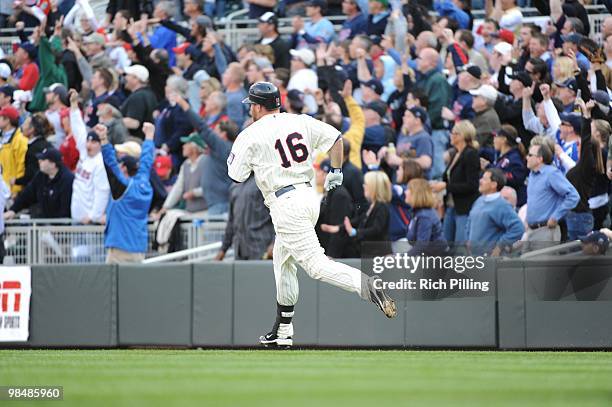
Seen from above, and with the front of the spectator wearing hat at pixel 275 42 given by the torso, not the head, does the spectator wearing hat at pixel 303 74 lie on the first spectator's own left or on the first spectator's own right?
on the first spectator's own left

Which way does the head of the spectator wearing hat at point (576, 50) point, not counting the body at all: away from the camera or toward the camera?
toward the camera

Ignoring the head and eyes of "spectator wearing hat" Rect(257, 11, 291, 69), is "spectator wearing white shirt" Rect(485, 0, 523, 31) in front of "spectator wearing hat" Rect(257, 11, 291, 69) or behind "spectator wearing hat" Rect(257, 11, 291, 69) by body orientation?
behind

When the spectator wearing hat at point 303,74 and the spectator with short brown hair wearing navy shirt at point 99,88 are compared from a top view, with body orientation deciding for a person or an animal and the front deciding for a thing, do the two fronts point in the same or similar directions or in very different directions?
same or similar directions

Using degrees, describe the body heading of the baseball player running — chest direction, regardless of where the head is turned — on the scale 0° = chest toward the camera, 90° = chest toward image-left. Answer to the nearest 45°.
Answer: approximately 135°

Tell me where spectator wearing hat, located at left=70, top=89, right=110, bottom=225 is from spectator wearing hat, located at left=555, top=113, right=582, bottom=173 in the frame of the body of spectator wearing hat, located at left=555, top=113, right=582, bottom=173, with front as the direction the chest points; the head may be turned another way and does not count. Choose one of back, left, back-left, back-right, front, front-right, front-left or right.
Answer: front-right

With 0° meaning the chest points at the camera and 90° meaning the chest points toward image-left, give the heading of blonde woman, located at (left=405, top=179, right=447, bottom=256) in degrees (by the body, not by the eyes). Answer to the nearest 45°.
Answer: approximately 135°

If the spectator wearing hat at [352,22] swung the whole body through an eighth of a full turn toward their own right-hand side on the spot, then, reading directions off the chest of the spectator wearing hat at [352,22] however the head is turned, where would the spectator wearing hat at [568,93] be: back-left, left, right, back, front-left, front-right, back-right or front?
back-left

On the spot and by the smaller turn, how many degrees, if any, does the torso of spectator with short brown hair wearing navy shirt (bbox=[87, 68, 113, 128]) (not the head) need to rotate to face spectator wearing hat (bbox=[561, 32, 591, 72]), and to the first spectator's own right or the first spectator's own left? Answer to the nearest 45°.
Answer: approximately 135° to the first spectator's own left
